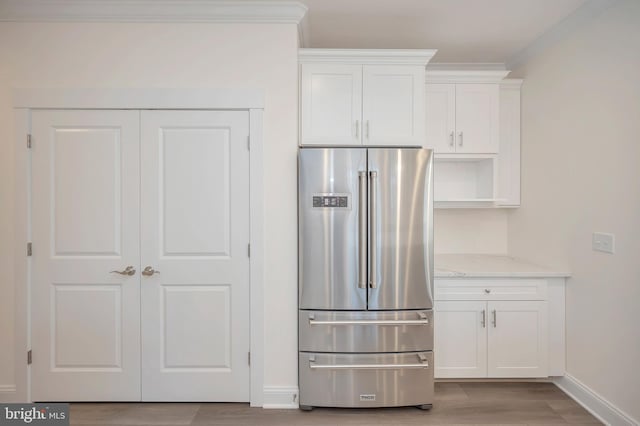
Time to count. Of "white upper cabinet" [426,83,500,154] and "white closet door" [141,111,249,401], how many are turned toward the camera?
2

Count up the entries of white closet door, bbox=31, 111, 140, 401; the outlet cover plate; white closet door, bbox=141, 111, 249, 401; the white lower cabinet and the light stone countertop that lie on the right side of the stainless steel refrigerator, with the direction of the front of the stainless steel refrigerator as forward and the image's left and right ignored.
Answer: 2

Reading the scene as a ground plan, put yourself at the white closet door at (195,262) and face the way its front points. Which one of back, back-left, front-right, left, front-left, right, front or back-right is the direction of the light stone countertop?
left

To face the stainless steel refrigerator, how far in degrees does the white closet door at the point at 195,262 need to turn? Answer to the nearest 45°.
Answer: approximately 45° to its left

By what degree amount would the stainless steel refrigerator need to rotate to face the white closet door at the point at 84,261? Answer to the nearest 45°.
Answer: approximately 90° to its right

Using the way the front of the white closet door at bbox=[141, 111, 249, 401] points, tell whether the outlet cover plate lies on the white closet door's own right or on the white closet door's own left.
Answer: on the white closet door's own left

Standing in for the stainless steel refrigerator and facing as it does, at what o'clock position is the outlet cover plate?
The outlet cover plate is roughly at 9 o'clock from the stainless steel refrigerator.

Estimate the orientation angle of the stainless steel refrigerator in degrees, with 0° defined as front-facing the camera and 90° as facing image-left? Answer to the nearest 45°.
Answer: approximately 0°

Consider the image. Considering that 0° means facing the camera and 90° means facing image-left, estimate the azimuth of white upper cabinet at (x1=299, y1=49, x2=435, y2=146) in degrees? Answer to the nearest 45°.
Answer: approximately 0°
